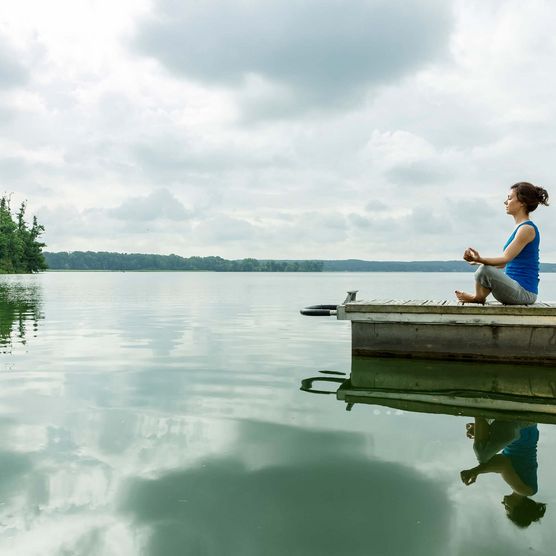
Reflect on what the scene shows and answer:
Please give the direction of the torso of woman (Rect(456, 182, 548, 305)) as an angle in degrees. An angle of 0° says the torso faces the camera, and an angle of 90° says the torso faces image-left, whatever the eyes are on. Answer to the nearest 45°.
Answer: approximately 90°

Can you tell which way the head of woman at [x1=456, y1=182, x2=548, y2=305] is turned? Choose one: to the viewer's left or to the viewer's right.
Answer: to the viewer's left
